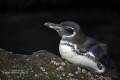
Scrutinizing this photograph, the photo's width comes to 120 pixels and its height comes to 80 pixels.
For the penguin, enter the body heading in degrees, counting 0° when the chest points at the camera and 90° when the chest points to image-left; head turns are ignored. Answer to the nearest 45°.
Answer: approximately 90°
